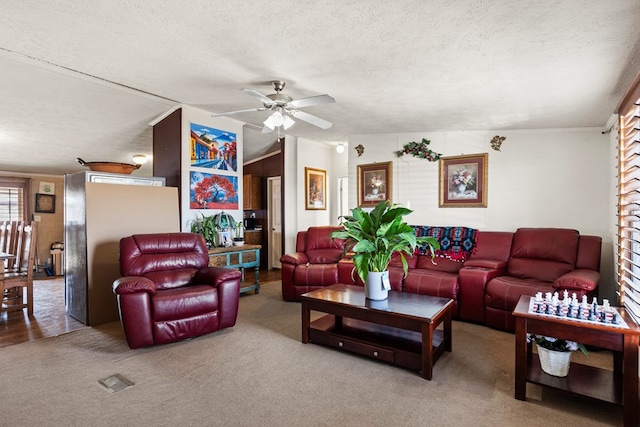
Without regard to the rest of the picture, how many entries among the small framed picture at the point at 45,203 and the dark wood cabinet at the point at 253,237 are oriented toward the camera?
2

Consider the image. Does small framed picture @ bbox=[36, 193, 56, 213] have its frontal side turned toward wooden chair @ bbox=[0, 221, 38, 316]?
yes

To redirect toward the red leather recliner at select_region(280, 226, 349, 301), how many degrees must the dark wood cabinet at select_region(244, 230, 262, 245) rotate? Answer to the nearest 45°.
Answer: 0° — it already faces it

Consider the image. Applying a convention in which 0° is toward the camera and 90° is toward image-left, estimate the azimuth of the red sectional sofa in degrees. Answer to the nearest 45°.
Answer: approximately 45°

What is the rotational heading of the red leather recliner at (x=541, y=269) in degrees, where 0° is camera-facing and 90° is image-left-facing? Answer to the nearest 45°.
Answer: approximately 45°

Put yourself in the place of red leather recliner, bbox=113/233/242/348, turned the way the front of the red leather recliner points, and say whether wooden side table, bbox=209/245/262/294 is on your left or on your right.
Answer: on your left

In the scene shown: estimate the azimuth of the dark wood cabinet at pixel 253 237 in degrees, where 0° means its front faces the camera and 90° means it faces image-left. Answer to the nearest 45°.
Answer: approximately 0°
